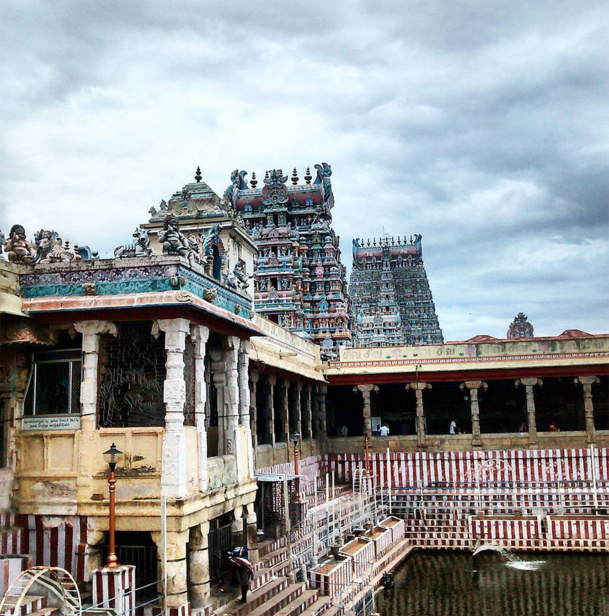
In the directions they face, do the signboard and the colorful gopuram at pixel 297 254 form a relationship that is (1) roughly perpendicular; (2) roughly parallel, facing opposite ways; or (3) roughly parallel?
roughly parallel

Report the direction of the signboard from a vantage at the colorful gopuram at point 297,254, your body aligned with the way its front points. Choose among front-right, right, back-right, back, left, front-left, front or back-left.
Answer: front

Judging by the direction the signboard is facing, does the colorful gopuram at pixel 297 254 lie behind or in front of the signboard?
behind

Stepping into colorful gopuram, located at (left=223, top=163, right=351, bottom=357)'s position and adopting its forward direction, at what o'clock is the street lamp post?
The street lamp post is roughly at 12 o'clock from the colorful gopuram.

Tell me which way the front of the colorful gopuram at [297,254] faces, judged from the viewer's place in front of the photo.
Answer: facing the viewer

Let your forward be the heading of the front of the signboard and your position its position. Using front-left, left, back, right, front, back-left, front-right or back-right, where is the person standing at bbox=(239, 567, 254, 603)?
left

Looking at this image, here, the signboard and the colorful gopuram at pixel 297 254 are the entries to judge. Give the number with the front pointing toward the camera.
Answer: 2

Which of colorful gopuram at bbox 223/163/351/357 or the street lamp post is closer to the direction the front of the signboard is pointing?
the street lamp post

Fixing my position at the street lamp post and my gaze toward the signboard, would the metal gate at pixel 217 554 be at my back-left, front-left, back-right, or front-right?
front-right

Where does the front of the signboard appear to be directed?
toward the camera

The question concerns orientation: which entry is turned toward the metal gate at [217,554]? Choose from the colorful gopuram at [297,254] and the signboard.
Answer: the colorful gopuram

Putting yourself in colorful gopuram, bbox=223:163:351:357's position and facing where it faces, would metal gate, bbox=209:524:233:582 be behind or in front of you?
in front

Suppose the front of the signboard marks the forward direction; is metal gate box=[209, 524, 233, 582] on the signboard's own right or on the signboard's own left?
on the signboard's own left

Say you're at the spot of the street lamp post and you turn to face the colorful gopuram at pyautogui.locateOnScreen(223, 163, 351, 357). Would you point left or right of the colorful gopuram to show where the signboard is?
left

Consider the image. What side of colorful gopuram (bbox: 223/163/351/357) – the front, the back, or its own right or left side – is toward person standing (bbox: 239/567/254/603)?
front

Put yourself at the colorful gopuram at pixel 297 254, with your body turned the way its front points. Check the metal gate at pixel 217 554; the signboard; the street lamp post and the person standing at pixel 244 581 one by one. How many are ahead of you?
4
